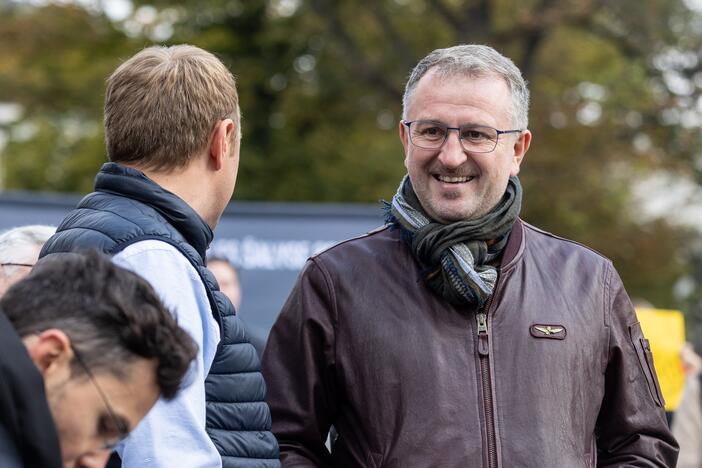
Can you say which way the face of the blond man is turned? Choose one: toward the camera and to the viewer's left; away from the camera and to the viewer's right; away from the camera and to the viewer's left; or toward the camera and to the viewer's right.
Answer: away from the camera and to the viewer's right

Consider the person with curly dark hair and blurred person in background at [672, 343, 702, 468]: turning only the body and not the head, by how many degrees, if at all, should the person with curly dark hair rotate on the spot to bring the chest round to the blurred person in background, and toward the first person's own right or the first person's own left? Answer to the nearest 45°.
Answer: approximately 45° to the first person's own left

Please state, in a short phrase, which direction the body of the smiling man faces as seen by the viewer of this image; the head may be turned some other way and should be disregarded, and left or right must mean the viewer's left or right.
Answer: facing the viewer

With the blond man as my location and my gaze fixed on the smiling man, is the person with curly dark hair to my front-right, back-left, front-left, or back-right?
back-right

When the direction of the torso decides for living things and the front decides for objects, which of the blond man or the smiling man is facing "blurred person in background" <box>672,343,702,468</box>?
the blond man

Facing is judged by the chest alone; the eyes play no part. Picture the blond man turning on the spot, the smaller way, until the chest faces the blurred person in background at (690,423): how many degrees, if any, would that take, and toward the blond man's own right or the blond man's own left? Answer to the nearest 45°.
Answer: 0° — they already face them

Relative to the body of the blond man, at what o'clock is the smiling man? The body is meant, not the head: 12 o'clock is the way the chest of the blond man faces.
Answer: The smiling man is roughly at 1 o'clock from the blond man.

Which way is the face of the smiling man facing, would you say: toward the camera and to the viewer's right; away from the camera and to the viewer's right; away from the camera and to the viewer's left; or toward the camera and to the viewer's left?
toward the camera and to the viewer's left

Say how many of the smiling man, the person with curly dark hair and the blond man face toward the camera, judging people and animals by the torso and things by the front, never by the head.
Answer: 1

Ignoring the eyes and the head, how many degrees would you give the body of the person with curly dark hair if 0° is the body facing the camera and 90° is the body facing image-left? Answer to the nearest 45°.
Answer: approximately 270°

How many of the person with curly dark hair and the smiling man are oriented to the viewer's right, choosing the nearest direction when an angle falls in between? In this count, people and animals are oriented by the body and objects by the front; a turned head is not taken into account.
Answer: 1
